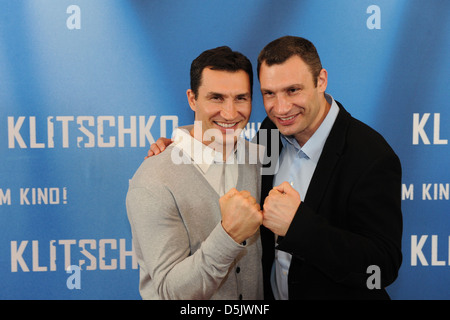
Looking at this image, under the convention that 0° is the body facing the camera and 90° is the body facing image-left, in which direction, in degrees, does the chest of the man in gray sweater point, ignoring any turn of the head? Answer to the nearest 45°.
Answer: approximately 315°

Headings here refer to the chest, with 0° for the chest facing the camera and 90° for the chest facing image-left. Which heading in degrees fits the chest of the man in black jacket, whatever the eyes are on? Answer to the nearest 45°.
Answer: approximately 45°
